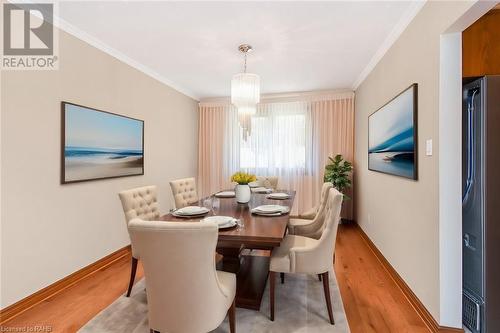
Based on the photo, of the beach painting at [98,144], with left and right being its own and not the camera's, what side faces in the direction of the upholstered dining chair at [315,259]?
front

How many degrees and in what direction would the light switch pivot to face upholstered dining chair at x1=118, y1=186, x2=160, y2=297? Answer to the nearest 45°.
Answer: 0° — it already faces it

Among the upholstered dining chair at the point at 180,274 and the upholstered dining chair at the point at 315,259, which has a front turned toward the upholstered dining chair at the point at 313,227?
the upholstered dining chair at the point at 180,274

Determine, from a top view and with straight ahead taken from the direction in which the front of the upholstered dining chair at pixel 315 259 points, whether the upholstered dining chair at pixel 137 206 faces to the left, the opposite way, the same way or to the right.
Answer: the opposite way

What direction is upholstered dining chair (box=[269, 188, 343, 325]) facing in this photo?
to the viewer's left

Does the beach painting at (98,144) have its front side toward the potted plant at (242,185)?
yes

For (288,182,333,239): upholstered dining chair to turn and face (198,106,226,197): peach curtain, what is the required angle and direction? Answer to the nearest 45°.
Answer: approximately 45° to its right

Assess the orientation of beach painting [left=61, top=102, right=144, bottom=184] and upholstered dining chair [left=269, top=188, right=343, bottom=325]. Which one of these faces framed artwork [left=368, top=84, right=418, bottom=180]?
the beach painting

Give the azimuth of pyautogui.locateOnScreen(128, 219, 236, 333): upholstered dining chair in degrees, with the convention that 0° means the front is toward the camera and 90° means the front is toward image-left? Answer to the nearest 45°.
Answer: approximately 225°

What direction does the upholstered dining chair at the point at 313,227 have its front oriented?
to the viewer's left

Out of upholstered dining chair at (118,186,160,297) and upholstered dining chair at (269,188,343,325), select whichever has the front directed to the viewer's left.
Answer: upholstered dining chair at (269,188,343,325)

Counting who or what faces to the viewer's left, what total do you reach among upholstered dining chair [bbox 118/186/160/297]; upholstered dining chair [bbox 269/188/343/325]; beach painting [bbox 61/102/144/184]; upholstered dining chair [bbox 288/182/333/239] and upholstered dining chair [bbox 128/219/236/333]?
2
